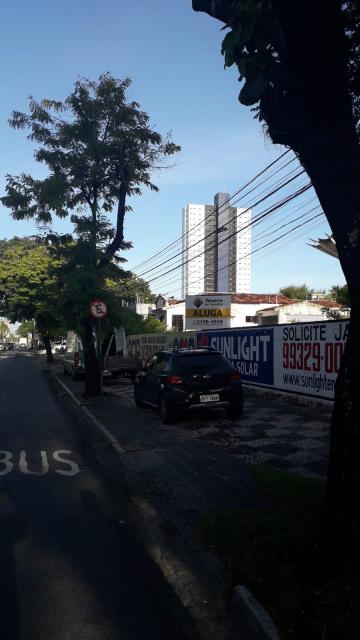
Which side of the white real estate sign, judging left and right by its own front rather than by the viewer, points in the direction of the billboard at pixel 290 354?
front

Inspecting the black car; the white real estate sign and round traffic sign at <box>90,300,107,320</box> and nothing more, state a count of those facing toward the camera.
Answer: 2

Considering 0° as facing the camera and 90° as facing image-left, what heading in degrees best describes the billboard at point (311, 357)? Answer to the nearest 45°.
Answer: approximately 45°

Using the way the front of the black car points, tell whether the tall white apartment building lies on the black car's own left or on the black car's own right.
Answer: on the black car's own right

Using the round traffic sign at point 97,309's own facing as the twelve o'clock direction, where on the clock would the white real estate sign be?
The white real estate sign is roughly at 7 o'clock from the round traffic sign.

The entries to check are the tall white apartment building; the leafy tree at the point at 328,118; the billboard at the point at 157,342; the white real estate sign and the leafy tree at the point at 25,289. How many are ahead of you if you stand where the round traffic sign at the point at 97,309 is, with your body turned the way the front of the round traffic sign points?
1

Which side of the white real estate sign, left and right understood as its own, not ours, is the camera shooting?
front

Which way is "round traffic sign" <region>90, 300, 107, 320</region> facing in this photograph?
toward the camera

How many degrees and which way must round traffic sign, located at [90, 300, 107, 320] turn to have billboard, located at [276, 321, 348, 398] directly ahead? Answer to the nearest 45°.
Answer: approximately 45° to its left

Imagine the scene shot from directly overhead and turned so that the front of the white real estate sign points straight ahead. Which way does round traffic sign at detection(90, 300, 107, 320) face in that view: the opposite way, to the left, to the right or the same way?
the same way

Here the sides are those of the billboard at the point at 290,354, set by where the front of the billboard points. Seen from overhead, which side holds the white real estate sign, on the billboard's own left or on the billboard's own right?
on the billboard's own right

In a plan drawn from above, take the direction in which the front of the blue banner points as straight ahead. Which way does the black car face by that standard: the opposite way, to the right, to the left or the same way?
to the right

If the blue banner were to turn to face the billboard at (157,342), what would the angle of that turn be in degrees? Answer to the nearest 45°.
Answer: approximately 90° to its right

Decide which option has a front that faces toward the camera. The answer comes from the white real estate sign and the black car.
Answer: the white real estate sign

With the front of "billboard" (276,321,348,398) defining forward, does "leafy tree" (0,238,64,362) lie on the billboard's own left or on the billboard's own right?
on the billboard's own right

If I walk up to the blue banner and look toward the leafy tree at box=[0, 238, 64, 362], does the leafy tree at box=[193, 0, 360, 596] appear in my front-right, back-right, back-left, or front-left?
back-left
